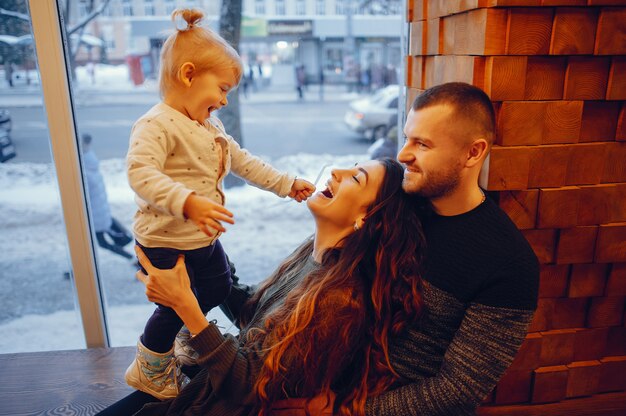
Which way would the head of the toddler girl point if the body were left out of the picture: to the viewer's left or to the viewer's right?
to the viewer's right

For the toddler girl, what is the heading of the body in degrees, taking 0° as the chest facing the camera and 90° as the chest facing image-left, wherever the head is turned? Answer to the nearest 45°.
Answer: approximately 270°

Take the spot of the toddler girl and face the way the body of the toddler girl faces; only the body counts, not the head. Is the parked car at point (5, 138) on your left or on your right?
on your left

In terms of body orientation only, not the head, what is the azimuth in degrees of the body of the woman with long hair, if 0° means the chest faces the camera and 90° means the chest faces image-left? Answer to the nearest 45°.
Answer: approximately 90°

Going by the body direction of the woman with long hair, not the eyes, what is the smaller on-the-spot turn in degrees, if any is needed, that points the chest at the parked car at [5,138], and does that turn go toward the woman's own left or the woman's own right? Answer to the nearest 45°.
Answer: approximately 45° to the woman's own right
